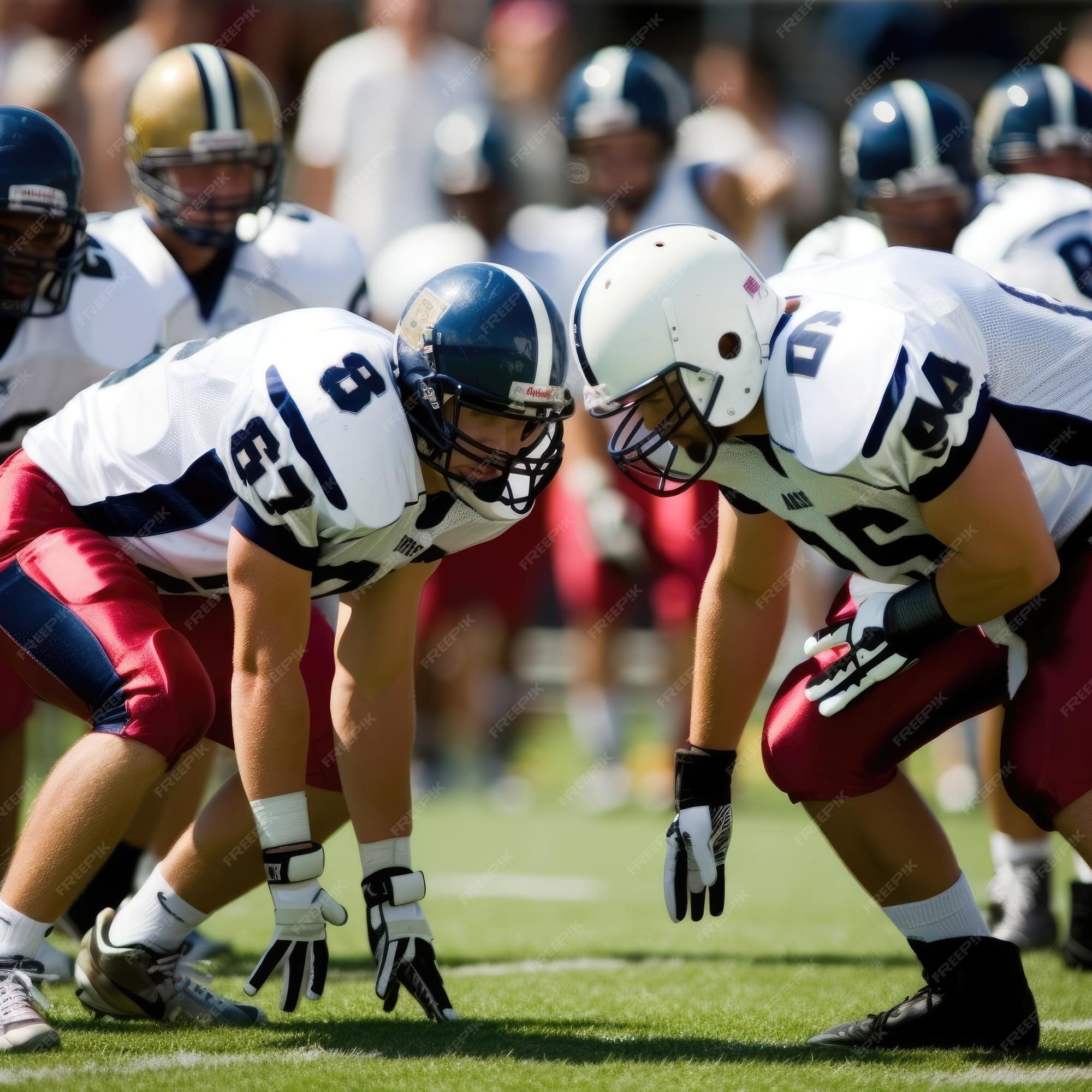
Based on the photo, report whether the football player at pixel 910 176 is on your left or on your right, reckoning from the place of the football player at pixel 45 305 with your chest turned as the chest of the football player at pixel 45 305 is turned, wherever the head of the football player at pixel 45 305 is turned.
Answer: on your left

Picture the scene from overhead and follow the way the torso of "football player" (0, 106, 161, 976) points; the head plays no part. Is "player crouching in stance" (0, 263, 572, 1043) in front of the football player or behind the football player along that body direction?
in front

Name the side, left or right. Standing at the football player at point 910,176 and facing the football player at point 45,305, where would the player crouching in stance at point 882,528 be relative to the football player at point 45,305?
left

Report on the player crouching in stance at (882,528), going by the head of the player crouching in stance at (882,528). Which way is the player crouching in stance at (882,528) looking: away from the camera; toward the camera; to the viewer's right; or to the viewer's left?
to the viewer's left

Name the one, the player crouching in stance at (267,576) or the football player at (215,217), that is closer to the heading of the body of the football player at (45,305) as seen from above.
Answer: the player crouching in stance

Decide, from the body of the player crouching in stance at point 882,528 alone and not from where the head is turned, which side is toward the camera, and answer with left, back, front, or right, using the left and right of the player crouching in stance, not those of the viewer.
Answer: left

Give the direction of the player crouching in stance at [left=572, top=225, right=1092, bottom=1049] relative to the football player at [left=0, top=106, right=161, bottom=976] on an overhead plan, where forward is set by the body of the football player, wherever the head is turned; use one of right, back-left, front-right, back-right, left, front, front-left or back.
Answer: front-left

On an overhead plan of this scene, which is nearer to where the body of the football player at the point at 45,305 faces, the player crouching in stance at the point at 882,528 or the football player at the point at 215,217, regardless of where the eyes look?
the player crouching in stance

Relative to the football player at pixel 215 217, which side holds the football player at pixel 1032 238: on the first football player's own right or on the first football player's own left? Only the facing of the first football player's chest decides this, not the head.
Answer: on the first football player's own left

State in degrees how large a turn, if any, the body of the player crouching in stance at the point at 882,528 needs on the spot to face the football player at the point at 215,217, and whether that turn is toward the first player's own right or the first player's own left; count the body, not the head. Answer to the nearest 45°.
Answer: approximately 45° to the first player's own right
